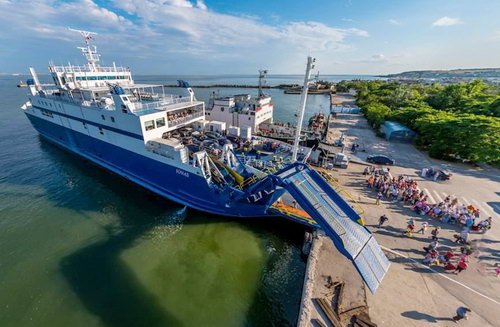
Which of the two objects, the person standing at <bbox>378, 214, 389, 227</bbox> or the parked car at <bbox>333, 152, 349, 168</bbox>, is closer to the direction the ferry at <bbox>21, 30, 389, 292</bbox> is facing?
the person standing

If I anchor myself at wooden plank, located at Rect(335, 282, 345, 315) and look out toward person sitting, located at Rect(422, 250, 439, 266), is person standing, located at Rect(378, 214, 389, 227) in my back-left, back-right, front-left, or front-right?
front-left

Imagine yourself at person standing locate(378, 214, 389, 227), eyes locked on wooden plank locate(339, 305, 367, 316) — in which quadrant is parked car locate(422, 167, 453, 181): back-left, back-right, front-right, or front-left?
back-left

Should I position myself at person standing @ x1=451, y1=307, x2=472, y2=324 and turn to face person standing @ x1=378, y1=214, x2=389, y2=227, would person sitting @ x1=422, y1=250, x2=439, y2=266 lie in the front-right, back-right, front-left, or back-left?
front-right
